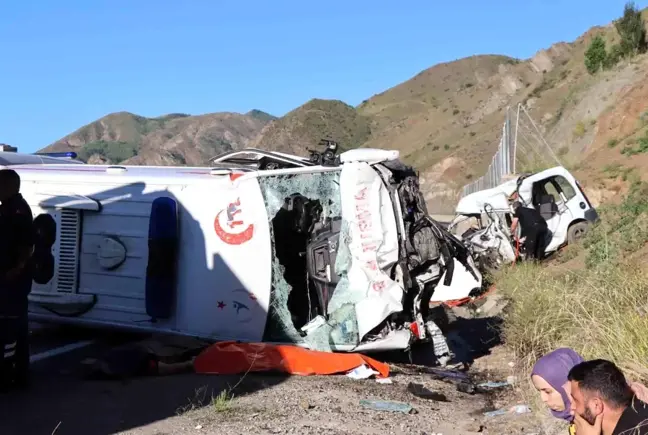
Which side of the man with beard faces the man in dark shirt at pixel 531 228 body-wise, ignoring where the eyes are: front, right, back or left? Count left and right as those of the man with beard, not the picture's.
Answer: right

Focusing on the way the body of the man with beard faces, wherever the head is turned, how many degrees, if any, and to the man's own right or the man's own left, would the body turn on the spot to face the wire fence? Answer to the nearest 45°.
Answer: approximately 90° to the man's own right

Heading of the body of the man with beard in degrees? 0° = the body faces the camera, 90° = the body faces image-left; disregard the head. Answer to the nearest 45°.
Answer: approximately 90°

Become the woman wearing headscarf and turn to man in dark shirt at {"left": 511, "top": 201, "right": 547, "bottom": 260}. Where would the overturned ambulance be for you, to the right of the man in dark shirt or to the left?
left

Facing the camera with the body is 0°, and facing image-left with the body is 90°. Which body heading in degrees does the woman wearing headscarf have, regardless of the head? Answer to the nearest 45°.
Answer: approximately 45°

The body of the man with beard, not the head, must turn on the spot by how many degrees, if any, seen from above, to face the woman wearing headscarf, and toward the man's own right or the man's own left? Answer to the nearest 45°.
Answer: approximately 45° to the man's own right

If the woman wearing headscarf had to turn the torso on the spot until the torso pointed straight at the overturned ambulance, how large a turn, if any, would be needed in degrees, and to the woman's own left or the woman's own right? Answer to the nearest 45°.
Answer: approximately 90° to the woman's own right

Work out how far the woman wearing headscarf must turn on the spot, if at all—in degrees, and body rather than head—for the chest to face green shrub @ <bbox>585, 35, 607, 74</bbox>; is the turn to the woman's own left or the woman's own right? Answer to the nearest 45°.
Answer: approximately 135° to the woman's own right

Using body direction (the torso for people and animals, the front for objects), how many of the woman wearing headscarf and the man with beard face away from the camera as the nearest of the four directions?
0

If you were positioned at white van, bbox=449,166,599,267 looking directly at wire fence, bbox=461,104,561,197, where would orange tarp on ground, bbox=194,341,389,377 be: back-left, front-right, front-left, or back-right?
back-left

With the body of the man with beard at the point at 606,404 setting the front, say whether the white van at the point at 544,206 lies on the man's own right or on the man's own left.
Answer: on the man's own right
